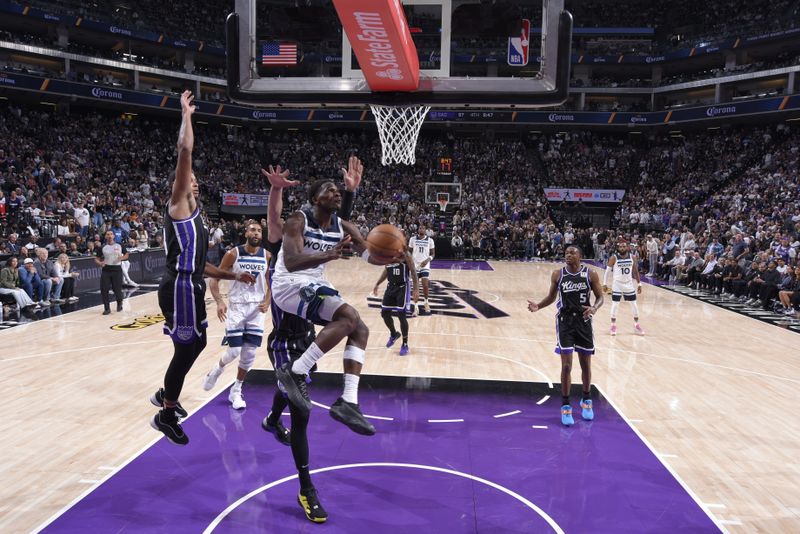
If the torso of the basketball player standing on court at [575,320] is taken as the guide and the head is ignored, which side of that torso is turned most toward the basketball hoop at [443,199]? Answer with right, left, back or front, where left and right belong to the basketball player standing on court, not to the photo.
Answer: back

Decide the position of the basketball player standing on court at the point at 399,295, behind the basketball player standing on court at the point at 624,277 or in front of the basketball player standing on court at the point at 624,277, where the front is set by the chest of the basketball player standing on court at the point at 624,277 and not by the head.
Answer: in front

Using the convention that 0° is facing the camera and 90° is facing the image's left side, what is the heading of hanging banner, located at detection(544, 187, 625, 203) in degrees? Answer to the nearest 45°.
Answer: approximately 0°

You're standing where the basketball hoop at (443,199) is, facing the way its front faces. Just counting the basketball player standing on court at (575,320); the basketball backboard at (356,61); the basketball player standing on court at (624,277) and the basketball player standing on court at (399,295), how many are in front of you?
4

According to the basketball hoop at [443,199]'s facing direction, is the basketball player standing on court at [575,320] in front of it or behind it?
in front

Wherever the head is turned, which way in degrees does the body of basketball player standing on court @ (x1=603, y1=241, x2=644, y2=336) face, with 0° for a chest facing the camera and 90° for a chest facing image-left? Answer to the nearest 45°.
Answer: approximately 0°

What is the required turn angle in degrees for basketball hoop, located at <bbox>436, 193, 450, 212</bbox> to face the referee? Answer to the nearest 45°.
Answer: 0° — it already faces them

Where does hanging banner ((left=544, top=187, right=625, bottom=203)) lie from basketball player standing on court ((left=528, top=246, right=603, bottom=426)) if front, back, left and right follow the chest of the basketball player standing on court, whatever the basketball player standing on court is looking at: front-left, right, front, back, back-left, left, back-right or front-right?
back
